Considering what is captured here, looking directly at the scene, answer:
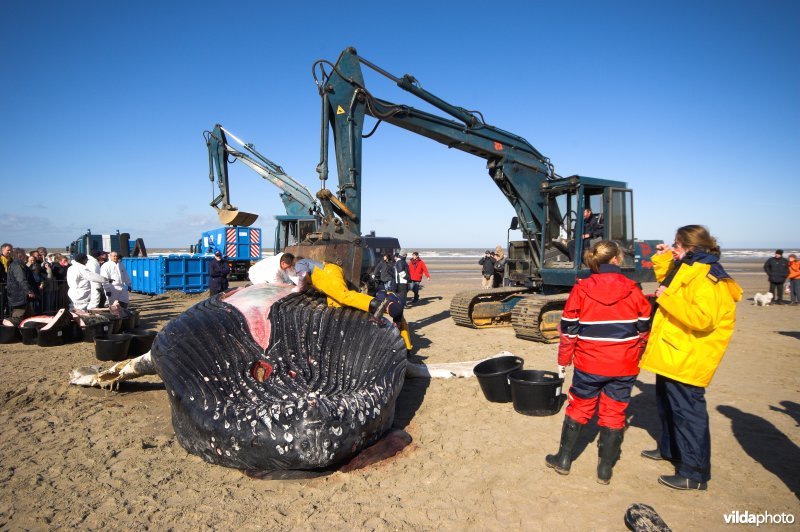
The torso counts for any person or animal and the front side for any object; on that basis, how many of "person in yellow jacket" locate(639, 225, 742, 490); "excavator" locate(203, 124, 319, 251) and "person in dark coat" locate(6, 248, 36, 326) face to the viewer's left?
2

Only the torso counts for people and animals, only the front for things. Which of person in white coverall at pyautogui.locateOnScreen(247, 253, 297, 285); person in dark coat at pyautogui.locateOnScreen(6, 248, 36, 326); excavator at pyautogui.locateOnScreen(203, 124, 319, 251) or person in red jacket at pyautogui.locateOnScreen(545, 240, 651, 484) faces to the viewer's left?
the excavator

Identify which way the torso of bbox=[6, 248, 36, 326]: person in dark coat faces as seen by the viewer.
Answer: to the viewer's right

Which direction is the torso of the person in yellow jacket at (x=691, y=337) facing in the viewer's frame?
to the viewer's left

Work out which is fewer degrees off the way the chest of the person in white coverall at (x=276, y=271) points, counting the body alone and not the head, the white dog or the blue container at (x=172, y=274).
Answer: the white dog

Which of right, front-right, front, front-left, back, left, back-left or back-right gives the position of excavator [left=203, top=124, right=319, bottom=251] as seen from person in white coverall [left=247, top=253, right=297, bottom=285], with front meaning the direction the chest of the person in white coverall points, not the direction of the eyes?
left

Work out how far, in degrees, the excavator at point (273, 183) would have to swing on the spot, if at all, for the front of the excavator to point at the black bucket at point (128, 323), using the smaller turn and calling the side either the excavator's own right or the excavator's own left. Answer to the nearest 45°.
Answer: approximately 90° to the excavator's own left

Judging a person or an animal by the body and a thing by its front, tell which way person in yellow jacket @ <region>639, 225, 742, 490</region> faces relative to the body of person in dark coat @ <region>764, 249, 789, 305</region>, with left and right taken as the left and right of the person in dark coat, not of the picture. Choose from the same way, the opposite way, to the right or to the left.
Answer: to the right

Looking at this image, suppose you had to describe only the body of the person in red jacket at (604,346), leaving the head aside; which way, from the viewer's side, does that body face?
away from the camera

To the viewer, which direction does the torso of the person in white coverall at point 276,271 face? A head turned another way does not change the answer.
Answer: to the viewer's right

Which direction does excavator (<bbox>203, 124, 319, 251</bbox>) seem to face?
to the viewer's left

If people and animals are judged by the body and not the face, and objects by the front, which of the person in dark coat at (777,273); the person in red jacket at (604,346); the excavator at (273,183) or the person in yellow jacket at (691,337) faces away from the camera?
the person in red jacket

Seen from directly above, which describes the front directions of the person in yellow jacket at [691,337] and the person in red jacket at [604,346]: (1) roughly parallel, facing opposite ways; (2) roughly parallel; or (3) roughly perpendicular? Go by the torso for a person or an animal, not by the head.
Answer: roughly perpendicular

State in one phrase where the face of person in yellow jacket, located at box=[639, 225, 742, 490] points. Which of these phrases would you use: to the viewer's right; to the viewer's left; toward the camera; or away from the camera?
to the viewer's left

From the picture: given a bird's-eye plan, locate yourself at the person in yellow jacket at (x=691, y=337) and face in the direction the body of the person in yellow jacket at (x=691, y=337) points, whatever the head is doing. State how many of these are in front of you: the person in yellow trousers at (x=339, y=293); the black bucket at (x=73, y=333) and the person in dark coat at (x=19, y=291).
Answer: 3
